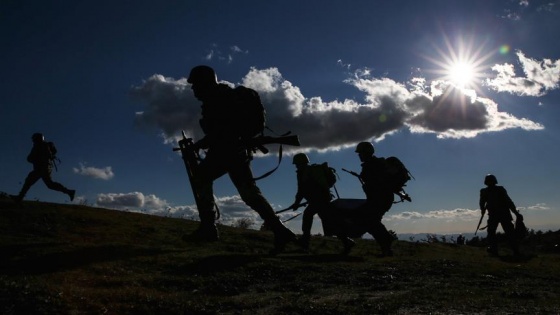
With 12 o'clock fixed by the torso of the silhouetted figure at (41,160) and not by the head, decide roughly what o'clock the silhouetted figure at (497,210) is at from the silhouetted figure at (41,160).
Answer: the silhouetted figure at (497,210) is roughly at 7 o'clock from the silhouetted figure at (41,160).

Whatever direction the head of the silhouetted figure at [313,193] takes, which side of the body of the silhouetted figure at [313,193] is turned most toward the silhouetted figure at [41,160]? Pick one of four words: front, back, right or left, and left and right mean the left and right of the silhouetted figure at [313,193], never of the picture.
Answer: front

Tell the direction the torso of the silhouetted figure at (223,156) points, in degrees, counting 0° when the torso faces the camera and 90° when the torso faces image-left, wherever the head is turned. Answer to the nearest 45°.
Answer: approximately 90°

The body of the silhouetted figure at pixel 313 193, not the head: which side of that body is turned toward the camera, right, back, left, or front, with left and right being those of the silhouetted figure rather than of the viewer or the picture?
left

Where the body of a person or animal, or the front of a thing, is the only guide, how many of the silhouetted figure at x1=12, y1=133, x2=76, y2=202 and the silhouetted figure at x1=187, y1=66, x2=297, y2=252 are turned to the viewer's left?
2

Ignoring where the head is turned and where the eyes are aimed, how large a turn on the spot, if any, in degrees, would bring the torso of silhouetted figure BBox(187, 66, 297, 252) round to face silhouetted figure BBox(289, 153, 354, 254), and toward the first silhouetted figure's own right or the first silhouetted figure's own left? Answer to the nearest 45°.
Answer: approximately 135° to the first silhouetted figure's own right

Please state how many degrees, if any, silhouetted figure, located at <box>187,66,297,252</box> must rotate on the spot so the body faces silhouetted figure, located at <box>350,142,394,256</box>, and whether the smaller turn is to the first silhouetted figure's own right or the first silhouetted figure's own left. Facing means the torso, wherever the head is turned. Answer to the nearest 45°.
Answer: approximately 135° to the first silhouetted figure's own right

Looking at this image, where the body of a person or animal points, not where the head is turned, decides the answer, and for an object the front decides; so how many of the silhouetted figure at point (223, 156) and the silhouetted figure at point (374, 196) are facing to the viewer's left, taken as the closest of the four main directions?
2

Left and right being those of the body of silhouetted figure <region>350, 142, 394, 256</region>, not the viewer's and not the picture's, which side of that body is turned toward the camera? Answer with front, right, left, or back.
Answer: left

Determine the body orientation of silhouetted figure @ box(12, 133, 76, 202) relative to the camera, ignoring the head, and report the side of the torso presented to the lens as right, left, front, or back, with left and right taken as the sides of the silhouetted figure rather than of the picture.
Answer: left
